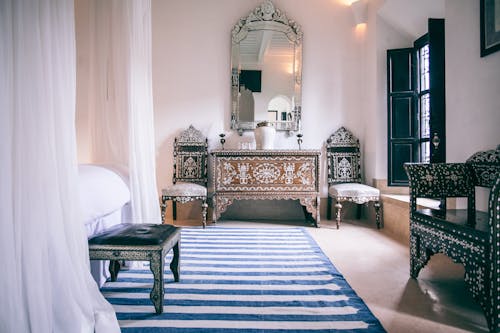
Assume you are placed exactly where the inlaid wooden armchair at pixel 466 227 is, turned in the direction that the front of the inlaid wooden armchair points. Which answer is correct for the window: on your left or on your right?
on your right

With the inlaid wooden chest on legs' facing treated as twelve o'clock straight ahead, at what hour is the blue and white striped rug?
The blue and white striped rug is roughly at 12 o'clock from the inlaid wooden chest on legs.

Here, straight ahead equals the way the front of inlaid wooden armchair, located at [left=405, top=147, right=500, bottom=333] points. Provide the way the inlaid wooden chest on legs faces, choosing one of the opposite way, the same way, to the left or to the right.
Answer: to the left

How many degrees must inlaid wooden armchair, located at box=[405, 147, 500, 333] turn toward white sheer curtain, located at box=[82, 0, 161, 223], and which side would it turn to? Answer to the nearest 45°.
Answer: approximately 45° to its right

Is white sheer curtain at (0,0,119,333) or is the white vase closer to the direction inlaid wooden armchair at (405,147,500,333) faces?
the white sheer curtain

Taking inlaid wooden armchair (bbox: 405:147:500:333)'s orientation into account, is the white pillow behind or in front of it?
in front

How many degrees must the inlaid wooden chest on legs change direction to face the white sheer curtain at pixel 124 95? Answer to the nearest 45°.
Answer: approximately 45° to its right

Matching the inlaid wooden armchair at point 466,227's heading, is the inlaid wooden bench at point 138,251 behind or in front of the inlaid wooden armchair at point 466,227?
in front

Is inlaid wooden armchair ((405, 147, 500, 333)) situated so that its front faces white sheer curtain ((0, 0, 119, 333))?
yes

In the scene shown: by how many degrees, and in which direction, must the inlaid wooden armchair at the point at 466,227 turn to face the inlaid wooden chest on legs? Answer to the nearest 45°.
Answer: approximately 90° to its right

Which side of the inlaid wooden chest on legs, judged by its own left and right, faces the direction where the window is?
left

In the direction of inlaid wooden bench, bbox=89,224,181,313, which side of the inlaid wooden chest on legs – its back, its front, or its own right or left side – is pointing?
front
